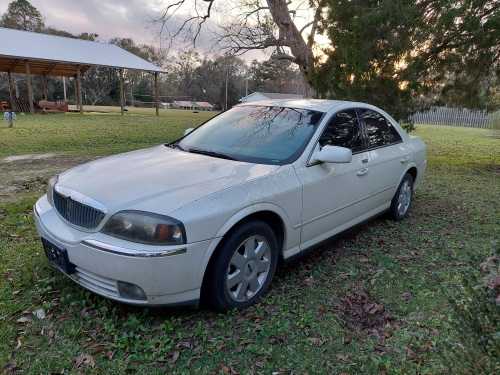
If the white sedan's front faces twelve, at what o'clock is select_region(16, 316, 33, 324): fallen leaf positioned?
The fallen leaf is roughly at 1 o'clock from the white sedan.

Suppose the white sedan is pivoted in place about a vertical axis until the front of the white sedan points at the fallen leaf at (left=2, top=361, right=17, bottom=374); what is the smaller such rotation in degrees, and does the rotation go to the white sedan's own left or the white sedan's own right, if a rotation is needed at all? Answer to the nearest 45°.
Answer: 0° — it already faces it

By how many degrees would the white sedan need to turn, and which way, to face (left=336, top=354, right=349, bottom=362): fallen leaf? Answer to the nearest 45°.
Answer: approximately 90° to its left

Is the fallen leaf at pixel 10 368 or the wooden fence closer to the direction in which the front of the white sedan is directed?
the fallen leaf

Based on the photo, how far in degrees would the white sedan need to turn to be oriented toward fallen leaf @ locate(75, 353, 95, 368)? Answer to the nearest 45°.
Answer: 0° — it already faces it

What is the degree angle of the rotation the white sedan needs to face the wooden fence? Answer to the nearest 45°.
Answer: approximately 180°

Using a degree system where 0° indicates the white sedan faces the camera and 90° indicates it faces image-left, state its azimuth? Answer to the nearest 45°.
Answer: approximately 45°

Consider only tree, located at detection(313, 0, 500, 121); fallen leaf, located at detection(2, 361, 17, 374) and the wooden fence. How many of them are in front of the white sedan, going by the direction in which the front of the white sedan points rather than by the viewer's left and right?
1

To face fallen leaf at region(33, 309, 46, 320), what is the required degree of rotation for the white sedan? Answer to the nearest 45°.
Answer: approximately 45° to its right

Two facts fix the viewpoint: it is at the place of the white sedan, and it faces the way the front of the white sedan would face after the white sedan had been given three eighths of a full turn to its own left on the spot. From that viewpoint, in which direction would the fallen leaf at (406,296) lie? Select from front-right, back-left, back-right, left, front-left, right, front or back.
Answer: front

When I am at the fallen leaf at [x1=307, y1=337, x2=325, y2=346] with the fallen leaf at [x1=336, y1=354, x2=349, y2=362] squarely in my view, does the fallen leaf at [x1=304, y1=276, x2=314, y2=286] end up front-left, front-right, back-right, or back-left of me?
back-left

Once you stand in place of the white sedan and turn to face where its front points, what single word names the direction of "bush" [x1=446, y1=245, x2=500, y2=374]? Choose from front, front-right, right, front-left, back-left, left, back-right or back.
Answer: left
